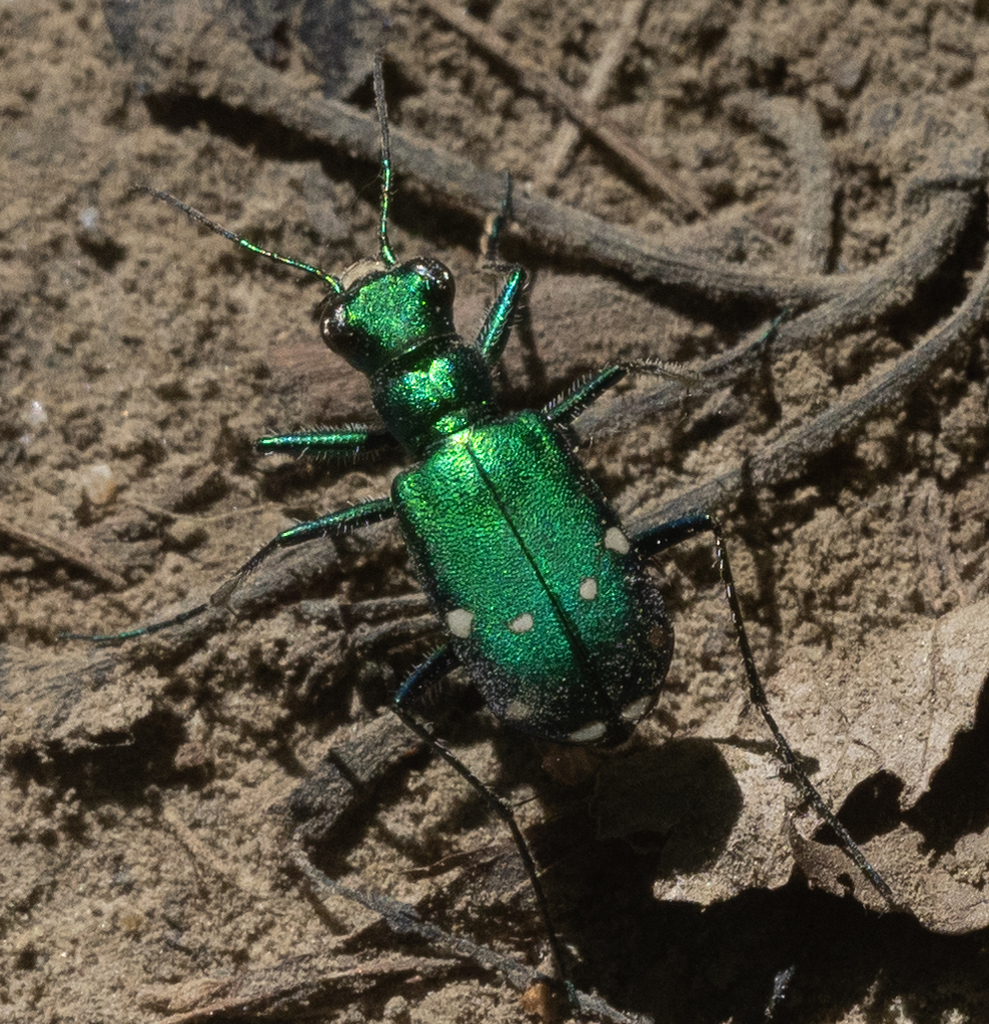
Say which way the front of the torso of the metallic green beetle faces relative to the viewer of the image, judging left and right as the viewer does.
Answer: facing away from the viewer and to the left of the viewer
